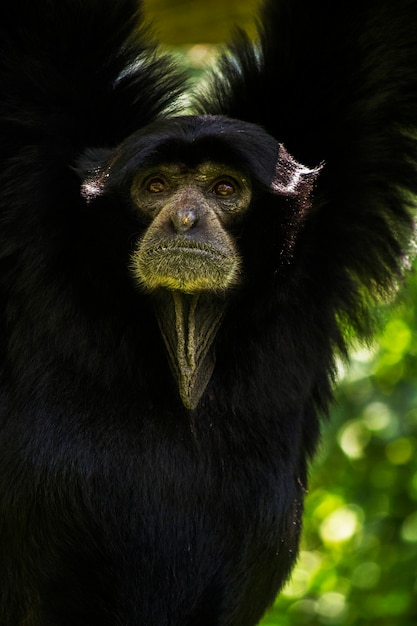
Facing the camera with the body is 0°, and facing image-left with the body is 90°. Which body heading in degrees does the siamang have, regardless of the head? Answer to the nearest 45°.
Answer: approximately 0°
